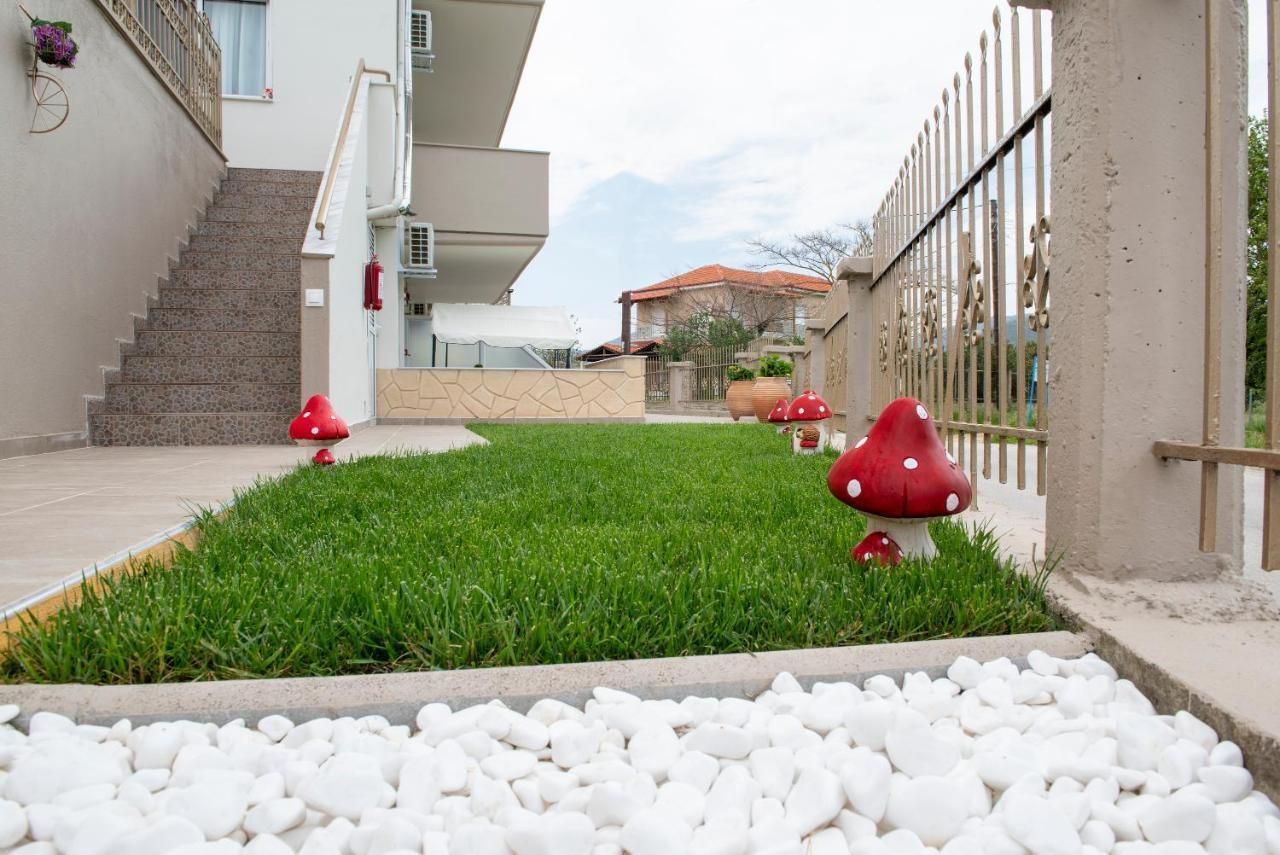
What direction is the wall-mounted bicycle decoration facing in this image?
to the viewer's right

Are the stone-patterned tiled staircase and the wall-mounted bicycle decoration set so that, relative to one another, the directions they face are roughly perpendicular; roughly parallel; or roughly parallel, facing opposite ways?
roughly perpendicular

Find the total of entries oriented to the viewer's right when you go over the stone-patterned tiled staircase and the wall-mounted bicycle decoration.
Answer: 1

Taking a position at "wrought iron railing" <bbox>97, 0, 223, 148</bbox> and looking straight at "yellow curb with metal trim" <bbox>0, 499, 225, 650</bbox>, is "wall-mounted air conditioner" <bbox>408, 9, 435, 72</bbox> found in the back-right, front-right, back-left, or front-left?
back-left

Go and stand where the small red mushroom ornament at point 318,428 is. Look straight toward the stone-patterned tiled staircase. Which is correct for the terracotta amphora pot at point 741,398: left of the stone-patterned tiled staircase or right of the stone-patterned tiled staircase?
right

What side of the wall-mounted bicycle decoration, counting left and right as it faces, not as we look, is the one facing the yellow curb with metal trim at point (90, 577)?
right

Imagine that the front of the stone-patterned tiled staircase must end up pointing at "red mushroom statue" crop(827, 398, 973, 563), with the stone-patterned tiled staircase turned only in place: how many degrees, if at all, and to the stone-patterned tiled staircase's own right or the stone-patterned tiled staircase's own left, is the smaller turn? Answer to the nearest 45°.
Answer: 0° — it already faces it
